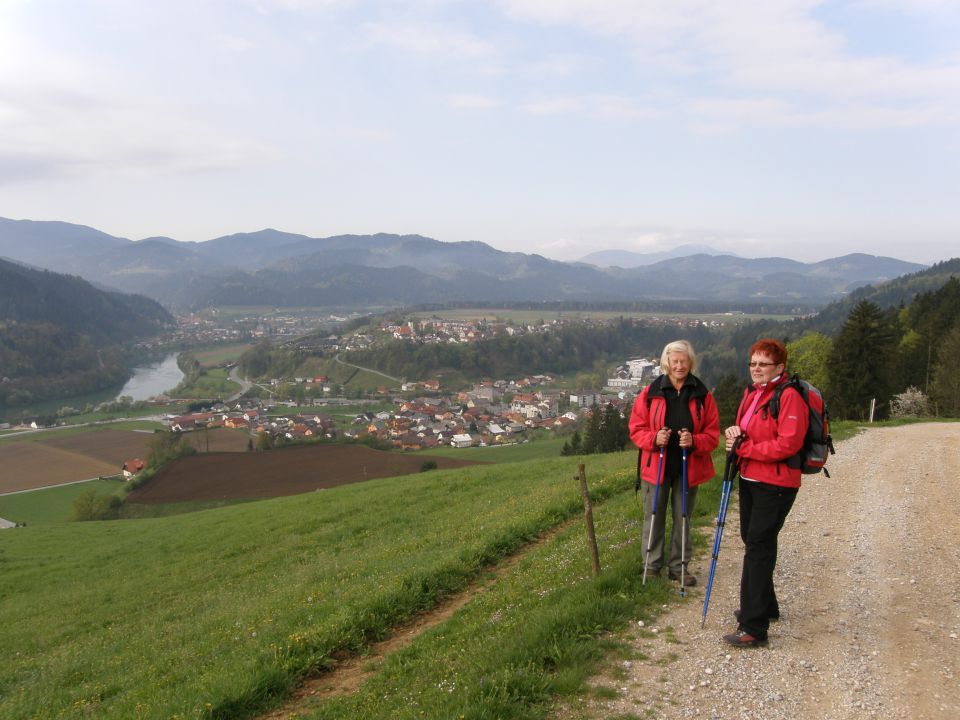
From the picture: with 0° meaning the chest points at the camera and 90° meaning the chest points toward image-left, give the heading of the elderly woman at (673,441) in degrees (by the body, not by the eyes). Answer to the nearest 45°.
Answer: approximately 0°

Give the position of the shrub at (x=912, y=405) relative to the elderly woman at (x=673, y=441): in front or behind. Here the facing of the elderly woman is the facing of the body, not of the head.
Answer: behind

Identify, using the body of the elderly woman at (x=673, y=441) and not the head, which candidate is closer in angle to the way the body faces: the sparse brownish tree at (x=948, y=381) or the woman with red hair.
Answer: the woman with red hair

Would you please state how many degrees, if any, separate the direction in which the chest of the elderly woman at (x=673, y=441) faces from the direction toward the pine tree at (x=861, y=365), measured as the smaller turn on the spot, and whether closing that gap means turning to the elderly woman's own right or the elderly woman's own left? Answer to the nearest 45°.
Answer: approximately 180°

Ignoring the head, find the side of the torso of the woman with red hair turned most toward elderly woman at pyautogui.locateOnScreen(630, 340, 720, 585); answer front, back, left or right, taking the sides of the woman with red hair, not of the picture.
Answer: right
